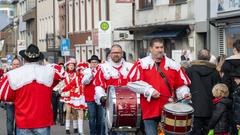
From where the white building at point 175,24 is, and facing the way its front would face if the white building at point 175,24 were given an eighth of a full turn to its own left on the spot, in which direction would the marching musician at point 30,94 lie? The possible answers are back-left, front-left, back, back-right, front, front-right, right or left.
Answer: front

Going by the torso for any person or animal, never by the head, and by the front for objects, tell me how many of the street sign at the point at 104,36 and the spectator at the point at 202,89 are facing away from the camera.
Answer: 1

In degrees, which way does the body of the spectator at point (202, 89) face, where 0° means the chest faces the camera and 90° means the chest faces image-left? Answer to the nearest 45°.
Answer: approximately 180°

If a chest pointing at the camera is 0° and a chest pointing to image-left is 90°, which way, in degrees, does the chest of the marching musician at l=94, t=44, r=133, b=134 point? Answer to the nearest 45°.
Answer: approximately 0°

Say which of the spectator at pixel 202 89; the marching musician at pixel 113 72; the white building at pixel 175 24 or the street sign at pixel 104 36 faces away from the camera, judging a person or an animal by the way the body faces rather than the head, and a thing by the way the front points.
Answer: the spectator

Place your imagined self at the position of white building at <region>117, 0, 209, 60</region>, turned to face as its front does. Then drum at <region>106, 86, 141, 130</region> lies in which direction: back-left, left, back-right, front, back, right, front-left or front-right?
front-left

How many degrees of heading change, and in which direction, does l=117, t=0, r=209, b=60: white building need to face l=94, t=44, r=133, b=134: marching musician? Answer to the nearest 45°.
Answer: approximately 45° to its left

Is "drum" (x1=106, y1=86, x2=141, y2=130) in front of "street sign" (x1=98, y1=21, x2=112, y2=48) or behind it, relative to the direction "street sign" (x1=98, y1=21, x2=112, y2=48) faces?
in front
